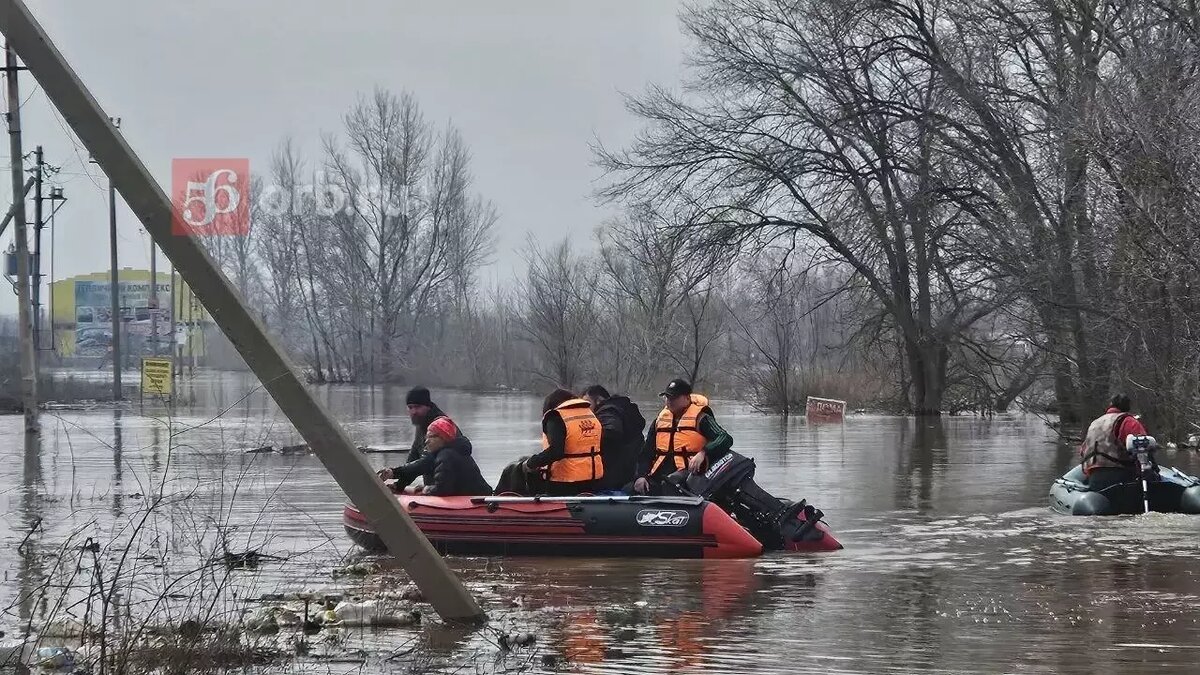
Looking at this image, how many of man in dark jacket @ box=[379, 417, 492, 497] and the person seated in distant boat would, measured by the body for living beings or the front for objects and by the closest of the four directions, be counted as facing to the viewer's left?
1

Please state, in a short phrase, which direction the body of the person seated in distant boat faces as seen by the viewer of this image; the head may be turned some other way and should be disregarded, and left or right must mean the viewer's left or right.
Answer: facing away from the viewer and to the right of the viewer

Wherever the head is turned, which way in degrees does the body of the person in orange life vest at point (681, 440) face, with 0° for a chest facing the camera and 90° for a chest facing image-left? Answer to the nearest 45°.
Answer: approximately 45°

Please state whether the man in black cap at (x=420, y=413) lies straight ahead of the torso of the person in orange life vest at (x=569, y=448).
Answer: yes

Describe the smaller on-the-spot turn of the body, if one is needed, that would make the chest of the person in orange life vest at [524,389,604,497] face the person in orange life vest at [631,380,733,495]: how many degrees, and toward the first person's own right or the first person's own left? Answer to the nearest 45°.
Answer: approximately 135° to the first person's own right

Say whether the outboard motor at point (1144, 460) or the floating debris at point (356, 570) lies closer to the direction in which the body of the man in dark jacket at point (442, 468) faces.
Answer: the floating debris

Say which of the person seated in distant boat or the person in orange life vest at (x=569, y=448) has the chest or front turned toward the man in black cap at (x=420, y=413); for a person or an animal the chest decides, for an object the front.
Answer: the person in orange life vest

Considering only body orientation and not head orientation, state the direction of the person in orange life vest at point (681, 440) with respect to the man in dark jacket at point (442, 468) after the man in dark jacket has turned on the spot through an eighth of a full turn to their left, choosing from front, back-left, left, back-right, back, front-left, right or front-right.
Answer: back-left

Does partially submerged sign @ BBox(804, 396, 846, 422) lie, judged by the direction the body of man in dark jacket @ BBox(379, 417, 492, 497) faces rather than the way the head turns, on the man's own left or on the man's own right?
on the man's own right

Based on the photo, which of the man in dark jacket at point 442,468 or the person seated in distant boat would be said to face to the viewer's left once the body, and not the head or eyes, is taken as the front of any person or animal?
the man in dark jacket

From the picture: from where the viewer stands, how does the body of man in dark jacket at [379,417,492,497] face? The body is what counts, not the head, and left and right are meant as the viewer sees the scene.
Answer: facing to the left of the viewer
